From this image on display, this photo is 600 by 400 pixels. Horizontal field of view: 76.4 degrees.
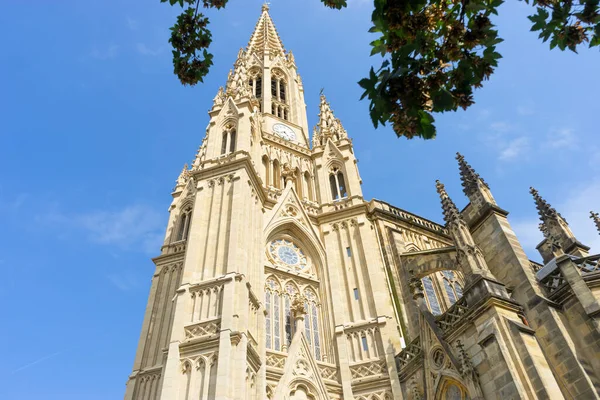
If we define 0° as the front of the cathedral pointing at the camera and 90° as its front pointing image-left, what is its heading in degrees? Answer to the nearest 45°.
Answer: approximately 45°
